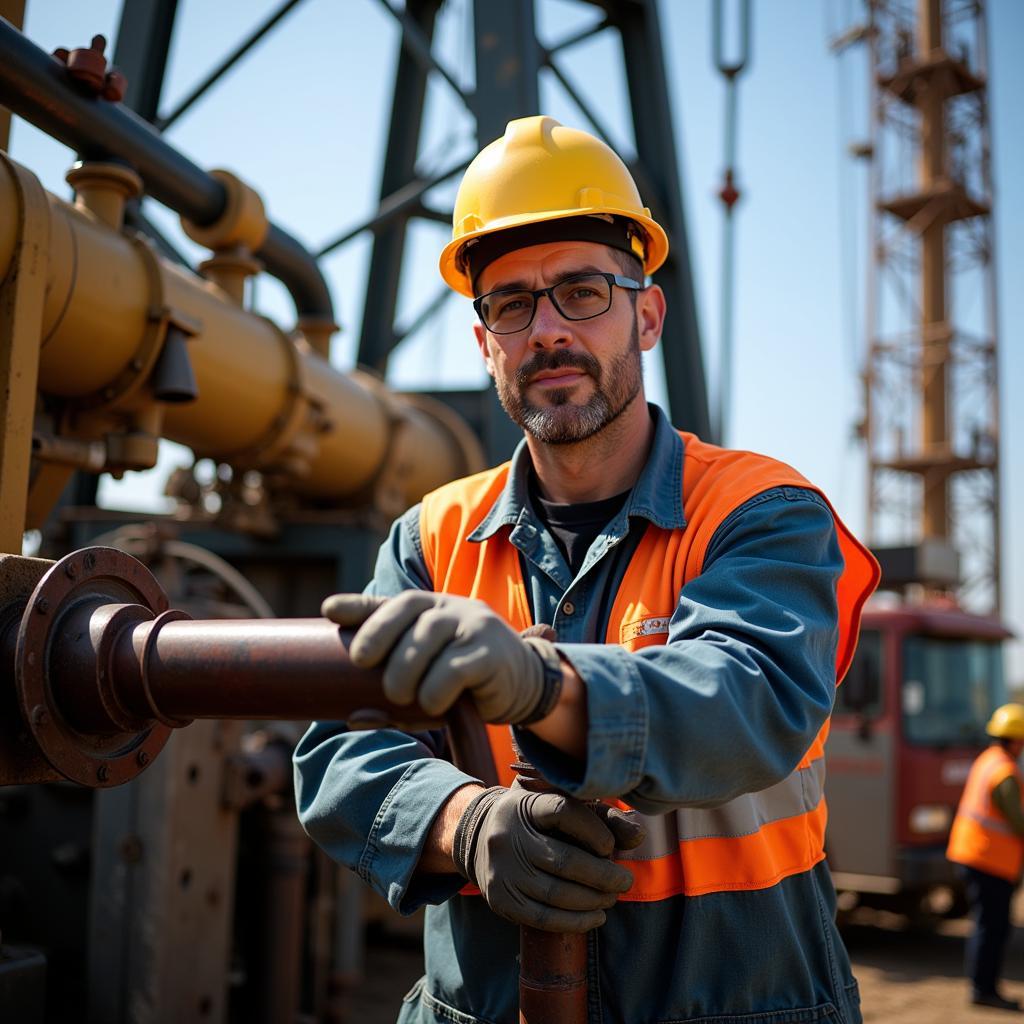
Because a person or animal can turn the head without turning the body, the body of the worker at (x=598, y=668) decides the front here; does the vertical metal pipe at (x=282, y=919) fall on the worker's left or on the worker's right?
on the worker's right

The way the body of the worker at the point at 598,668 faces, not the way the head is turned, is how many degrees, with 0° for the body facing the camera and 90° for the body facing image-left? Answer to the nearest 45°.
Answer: approximately 45°

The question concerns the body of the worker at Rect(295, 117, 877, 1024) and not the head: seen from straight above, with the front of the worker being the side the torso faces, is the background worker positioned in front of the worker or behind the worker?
behind

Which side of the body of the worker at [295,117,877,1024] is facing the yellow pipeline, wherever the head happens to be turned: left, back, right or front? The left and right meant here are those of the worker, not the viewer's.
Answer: right

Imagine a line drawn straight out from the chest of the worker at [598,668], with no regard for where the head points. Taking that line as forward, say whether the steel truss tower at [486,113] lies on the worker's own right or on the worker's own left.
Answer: on the worker's own right

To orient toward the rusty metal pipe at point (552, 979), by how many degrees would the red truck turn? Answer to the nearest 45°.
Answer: approximately 45° to its right

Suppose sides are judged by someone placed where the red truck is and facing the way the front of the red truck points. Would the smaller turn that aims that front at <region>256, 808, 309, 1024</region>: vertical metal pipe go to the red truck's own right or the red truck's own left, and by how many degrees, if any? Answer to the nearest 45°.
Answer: approximately 45° to the red truck's own right
